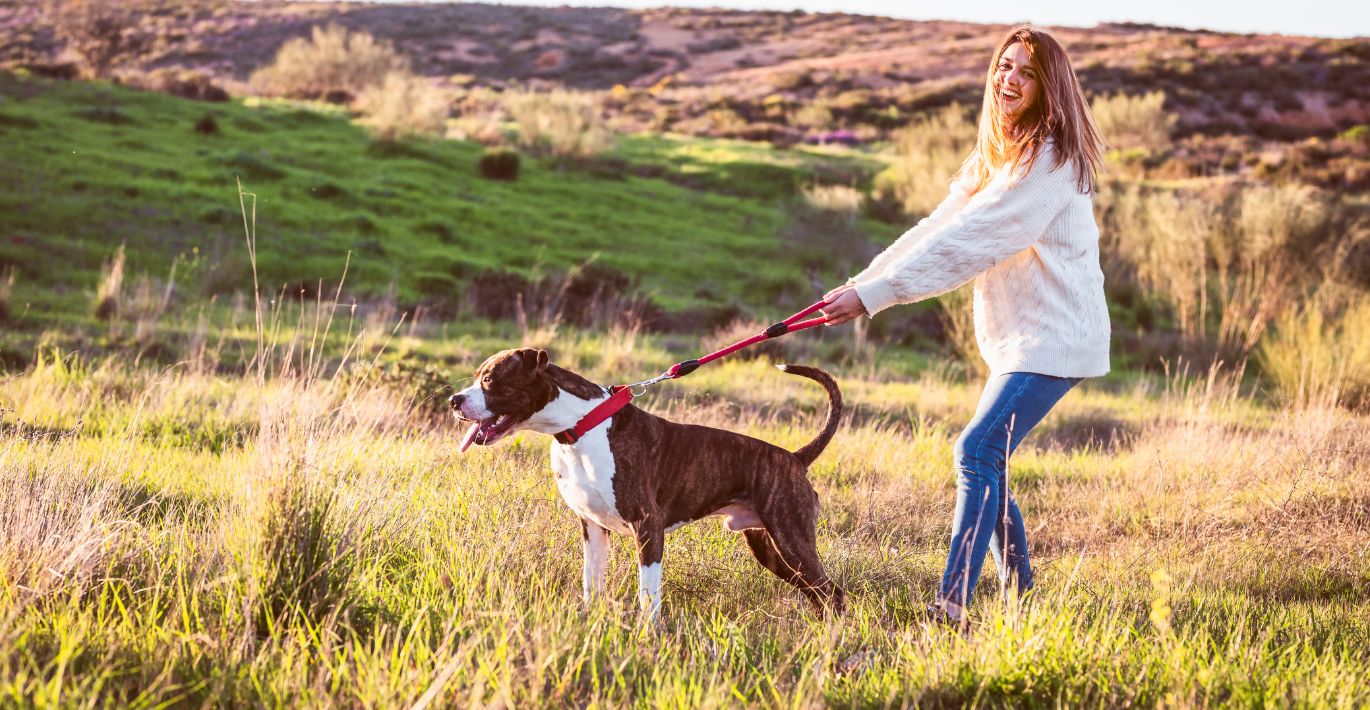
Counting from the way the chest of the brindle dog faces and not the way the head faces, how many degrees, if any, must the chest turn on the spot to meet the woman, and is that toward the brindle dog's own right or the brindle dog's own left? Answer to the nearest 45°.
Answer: approximately 180°

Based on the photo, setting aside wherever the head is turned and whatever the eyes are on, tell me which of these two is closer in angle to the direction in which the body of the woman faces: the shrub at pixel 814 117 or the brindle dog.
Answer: the brindle dog

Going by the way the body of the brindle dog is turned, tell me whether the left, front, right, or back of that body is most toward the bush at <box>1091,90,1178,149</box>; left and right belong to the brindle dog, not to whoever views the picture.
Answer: right

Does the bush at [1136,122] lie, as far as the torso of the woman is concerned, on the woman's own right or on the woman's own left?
on the woman's own right

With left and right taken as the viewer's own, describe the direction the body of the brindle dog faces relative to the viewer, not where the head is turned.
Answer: facing to the left of the viewer

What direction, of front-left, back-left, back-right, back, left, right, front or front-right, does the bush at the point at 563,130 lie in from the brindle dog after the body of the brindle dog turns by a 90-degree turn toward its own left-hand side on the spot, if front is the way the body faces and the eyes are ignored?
back

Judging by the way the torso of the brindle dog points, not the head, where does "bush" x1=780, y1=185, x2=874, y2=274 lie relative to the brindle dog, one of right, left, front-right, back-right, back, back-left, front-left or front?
right

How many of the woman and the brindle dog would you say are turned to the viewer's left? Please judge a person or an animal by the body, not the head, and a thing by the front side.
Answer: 2

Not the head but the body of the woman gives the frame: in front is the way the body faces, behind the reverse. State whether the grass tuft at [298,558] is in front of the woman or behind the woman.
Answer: in front

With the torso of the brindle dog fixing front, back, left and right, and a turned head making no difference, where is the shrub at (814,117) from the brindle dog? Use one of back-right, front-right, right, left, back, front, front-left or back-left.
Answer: right

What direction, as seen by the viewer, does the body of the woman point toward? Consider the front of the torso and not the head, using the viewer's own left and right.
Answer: facing to the left of the viewer
